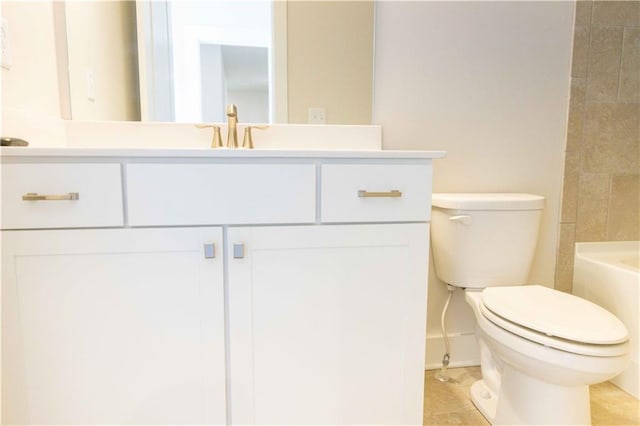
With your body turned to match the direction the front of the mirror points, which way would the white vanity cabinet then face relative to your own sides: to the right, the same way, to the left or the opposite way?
the same way

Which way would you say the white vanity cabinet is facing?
toward the camera

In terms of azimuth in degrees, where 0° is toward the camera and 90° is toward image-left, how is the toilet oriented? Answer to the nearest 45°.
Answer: approximately 315°

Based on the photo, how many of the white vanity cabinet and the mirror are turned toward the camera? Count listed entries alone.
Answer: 2

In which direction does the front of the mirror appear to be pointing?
toward the camera

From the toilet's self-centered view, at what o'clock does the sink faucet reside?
The sink faucet is roughly at 4 o'clock from the toilet.

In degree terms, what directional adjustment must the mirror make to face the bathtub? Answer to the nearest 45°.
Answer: approximately 90° to its left

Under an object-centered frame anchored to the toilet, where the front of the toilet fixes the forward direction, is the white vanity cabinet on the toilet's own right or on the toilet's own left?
on the toilet's own right

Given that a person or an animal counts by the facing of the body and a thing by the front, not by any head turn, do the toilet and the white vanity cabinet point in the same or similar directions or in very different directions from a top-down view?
same or similar directions

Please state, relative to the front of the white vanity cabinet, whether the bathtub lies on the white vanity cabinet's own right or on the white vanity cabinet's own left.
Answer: on the white vanity cabinet's own left
